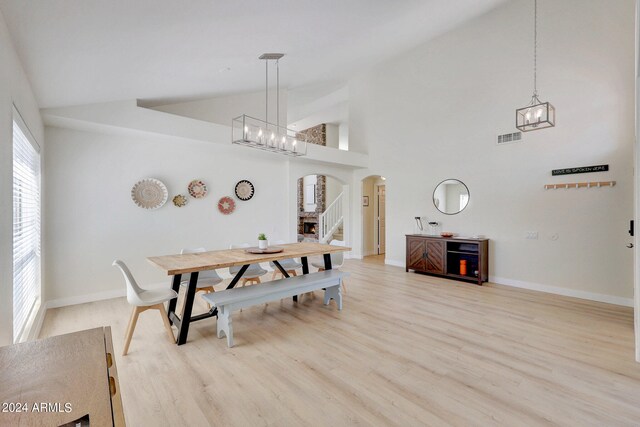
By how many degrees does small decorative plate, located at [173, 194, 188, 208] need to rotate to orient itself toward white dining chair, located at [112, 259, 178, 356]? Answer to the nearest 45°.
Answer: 0° — it already faces it

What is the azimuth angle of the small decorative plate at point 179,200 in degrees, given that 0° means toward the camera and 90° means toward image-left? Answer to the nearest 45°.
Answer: approximately 0°

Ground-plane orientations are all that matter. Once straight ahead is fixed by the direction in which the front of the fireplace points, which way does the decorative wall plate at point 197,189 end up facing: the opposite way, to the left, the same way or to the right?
the same way

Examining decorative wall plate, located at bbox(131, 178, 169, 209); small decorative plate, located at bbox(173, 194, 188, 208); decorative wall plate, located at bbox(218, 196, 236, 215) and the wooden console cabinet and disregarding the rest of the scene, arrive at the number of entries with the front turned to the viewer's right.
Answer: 0

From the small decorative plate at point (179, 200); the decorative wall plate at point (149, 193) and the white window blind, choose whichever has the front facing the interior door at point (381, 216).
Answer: the white window blind

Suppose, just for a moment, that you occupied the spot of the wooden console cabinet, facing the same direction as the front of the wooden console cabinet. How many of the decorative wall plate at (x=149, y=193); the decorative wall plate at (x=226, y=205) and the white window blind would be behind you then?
0

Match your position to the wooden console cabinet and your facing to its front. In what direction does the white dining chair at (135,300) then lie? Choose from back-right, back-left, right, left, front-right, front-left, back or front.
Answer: front

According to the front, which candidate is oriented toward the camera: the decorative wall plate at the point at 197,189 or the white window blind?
the decorative wall plate

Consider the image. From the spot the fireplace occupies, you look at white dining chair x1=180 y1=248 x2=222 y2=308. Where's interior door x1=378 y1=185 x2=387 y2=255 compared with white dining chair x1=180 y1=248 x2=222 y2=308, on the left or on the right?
left

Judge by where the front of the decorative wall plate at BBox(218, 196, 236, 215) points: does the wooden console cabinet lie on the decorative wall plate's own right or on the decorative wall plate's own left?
on the decorative wall plate's own left

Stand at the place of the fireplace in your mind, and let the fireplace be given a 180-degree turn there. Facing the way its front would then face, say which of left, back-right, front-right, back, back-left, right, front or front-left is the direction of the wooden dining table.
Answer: back-left

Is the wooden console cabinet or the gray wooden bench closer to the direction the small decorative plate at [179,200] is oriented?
the gray wooden bench

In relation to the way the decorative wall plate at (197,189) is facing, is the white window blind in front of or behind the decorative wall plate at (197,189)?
in front

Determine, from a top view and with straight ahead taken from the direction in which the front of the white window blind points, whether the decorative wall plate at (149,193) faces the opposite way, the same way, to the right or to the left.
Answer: to the right

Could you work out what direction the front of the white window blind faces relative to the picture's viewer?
facing to the right of the viewer

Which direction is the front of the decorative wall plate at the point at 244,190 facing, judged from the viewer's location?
facing the viewer

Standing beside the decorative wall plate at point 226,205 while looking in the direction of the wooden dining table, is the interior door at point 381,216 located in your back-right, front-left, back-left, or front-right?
back-left

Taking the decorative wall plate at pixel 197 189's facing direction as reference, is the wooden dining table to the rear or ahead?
ahead
